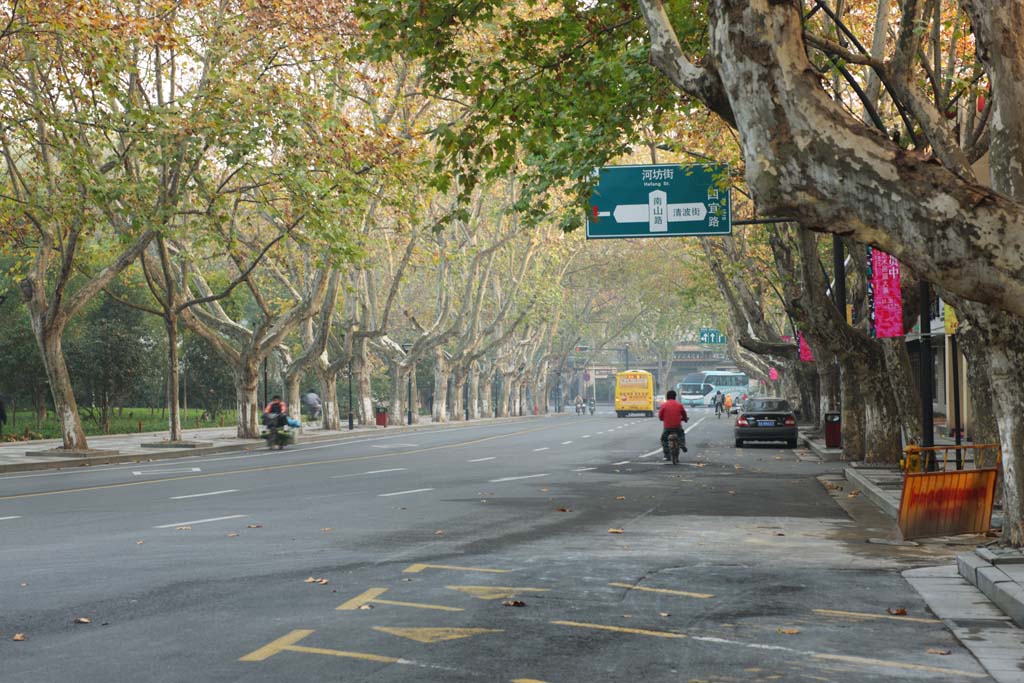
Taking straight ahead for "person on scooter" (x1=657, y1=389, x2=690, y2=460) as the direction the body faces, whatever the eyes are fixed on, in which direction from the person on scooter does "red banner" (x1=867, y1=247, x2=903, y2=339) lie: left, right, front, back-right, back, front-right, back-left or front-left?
back-right

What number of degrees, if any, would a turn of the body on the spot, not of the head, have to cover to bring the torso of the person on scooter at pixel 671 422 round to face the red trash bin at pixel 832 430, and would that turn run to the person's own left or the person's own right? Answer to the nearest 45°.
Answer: approximately 45° to the person's own right

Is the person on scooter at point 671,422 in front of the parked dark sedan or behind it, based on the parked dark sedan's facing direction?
behind

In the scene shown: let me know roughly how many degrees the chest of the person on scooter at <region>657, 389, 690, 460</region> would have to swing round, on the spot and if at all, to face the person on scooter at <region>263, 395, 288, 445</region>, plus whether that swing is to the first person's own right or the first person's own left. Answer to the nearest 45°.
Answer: approximately 45° to the first person's own left

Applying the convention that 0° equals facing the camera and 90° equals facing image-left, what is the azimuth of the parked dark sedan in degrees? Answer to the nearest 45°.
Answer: approximately 180°

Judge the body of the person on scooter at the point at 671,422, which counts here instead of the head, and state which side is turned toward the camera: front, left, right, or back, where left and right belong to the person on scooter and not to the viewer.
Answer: back

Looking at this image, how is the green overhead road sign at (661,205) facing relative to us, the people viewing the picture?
facing the viewer

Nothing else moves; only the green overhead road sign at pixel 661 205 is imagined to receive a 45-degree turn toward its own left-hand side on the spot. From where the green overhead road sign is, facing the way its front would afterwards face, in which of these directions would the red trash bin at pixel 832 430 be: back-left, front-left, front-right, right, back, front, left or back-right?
left

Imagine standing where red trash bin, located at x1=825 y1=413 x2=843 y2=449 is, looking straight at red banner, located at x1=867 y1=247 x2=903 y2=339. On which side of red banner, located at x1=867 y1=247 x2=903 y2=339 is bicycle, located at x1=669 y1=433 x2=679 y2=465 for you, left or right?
right

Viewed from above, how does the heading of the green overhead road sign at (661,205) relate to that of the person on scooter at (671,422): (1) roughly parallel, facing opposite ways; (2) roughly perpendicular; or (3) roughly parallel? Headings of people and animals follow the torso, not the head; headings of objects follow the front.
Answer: roughly parallel, facing opposite ways

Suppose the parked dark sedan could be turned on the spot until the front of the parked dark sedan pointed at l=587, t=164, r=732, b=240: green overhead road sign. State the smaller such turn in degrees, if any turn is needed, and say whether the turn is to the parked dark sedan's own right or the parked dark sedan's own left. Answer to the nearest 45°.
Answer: approximately 180°

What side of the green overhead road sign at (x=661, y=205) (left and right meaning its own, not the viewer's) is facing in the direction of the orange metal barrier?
front

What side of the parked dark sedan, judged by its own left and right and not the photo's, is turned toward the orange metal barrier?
back

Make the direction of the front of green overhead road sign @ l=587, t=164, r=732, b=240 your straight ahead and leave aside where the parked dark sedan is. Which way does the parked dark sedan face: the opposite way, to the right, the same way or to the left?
the opposite way
